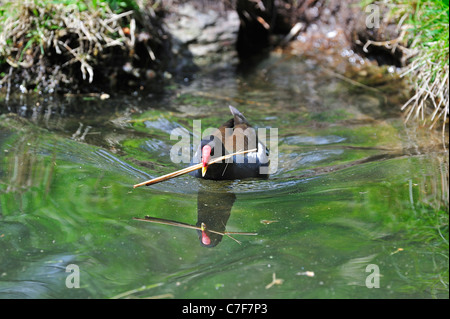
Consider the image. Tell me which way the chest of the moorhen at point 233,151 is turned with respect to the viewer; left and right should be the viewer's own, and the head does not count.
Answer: facing the viewer and to the left of the viewer
